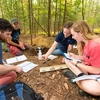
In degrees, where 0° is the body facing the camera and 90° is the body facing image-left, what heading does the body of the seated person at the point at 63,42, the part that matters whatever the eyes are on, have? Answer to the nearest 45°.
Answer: approximately 0°

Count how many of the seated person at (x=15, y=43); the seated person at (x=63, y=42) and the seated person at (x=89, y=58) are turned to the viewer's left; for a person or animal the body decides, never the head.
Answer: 1

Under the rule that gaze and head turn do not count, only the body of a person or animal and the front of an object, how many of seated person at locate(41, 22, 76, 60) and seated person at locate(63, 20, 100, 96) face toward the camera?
1

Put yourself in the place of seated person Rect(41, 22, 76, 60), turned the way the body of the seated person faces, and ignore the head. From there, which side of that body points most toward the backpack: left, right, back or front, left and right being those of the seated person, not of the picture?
front

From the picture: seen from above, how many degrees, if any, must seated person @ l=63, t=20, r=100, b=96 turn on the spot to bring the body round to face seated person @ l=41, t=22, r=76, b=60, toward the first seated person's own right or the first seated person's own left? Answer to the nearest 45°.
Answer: approximately 45° to the first seated person's own right

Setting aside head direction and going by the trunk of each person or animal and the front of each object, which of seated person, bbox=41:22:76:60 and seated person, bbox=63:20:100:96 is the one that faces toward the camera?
seated person, bbox=41:22:76:60

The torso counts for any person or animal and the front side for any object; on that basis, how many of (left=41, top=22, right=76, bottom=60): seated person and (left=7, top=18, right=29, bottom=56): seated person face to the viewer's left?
0

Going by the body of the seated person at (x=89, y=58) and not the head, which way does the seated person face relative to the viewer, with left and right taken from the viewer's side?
facing to the left of the viewer

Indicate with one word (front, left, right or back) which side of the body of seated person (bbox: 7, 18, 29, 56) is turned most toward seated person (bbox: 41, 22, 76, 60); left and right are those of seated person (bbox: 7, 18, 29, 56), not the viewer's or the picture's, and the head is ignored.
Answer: front

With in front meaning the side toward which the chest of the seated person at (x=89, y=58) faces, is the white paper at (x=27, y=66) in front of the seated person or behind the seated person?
in front

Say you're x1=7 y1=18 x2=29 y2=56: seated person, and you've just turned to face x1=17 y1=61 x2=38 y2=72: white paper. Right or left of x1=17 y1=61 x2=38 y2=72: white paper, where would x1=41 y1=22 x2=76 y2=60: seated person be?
left

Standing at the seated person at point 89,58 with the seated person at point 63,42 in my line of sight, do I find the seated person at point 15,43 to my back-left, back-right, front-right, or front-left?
front-left

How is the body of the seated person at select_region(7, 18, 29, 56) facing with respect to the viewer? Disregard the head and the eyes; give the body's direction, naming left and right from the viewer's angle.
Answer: facing the viewer and to the right of the viewer

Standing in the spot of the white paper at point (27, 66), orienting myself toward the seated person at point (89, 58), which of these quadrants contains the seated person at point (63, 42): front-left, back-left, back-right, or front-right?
front-left

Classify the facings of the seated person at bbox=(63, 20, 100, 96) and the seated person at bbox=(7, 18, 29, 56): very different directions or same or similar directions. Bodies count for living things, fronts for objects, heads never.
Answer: very different directions
